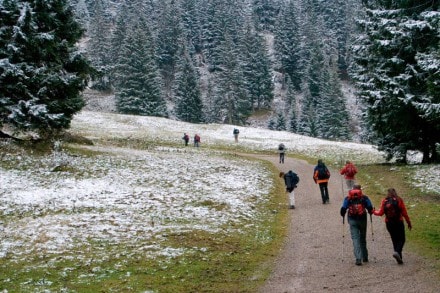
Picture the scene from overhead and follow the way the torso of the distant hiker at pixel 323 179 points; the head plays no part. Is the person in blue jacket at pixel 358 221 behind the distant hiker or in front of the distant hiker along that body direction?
behind

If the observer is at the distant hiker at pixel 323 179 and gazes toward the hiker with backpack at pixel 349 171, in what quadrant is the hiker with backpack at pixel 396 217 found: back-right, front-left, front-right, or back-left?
back-right

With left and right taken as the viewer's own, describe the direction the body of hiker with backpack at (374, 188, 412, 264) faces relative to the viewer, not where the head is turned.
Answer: facing away from the viewer

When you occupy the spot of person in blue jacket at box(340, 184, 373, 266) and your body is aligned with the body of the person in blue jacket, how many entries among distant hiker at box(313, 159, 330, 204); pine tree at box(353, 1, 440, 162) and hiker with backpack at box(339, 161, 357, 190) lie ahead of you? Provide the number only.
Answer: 3

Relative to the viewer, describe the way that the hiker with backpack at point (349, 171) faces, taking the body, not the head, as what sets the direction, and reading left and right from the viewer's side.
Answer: facing away from the viewer

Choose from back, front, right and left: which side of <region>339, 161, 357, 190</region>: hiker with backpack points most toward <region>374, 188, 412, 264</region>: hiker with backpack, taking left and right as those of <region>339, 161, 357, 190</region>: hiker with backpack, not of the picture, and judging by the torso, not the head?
back

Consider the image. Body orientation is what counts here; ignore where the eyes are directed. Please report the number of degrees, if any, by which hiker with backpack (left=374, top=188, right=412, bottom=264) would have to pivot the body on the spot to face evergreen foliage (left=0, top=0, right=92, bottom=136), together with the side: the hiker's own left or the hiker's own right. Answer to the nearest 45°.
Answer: approximately 90° to the hiker's own left

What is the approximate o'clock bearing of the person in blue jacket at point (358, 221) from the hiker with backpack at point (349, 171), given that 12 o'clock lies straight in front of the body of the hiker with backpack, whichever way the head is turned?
The person in blue jacket is roughly at 6 o'clock from the hiker with backpack.

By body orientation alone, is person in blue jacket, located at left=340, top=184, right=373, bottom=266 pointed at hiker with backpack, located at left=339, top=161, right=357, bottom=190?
yes

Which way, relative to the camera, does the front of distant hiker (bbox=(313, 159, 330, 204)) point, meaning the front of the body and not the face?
away from the camera
